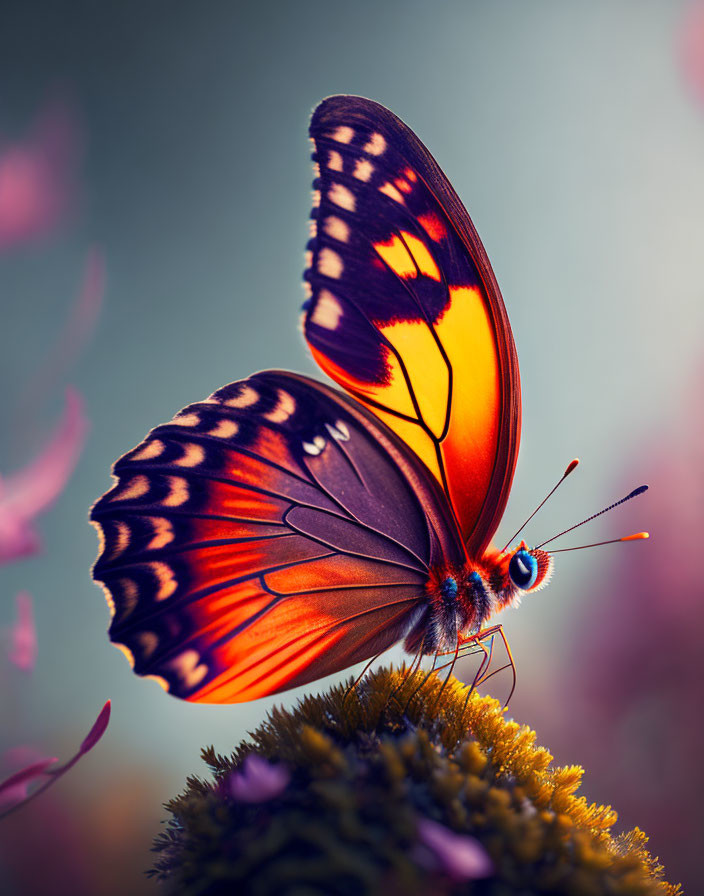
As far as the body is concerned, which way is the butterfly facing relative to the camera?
to the viewer's right
